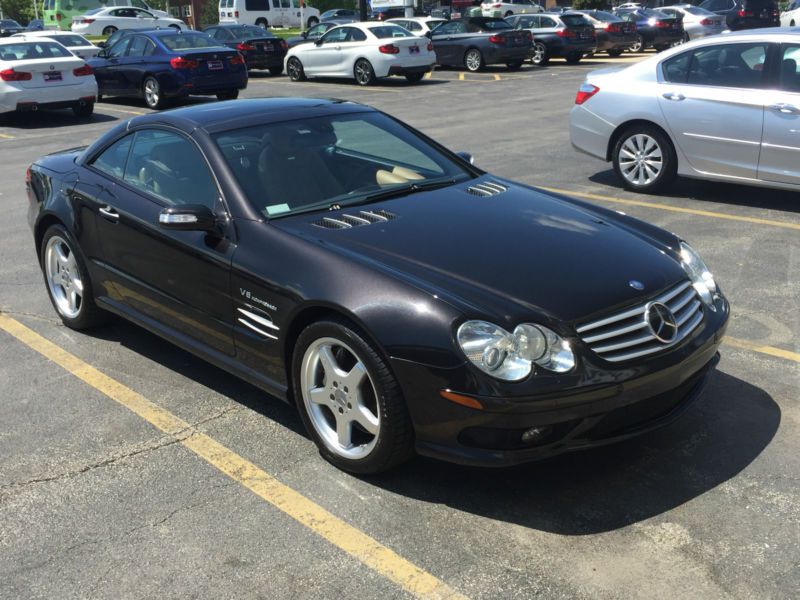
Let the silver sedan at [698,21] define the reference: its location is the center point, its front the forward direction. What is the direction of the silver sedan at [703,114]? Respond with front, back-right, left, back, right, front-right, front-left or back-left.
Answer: back-left

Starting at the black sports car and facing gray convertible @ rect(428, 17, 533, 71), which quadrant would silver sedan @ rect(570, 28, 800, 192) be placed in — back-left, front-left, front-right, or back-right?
front-right

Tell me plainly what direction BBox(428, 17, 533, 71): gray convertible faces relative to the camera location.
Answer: facing away from the viewer and to the left of the viewer

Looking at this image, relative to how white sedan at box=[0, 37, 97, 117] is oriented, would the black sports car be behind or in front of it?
behind

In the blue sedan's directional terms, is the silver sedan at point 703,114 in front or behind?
behind

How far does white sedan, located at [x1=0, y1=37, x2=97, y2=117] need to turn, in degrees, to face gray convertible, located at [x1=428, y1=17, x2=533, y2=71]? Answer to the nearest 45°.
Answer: approximately 90° to its right

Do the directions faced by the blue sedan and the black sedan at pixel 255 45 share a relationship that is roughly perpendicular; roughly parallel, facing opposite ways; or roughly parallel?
roughly parallel

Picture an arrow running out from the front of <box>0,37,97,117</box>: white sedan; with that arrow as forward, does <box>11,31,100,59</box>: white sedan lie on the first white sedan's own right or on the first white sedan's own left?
on the first white sedan's own right

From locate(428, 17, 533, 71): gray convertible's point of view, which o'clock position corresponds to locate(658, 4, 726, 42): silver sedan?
The silver sedan is roughly at 3 o'clock from the gray convertible.

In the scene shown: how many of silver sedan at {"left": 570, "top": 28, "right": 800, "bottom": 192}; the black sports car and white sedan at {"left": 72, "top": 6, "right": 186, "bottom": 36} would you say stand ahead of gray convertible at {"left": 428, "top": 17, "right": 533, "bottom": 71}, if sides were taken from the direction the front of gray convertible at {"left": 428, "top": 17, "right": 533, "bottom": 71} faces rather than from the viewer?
1

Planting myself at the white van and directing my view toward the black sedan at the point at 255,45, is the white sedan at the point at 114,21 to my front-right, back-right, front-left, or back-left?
front-right

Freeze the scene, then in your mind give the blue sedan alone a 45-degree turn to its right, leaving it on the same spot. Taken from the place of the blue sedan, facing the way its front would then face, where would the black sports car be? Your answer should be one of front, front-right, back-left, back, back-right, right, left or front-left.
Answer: back

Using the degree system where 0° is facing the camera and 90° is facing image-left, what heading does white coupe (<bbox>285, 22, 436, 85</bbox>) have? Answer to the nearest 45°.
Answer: approximately 135°

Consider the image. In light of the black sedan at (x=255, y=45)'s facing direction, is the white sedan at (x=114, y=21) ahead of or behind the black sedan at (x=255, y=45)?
ahead
